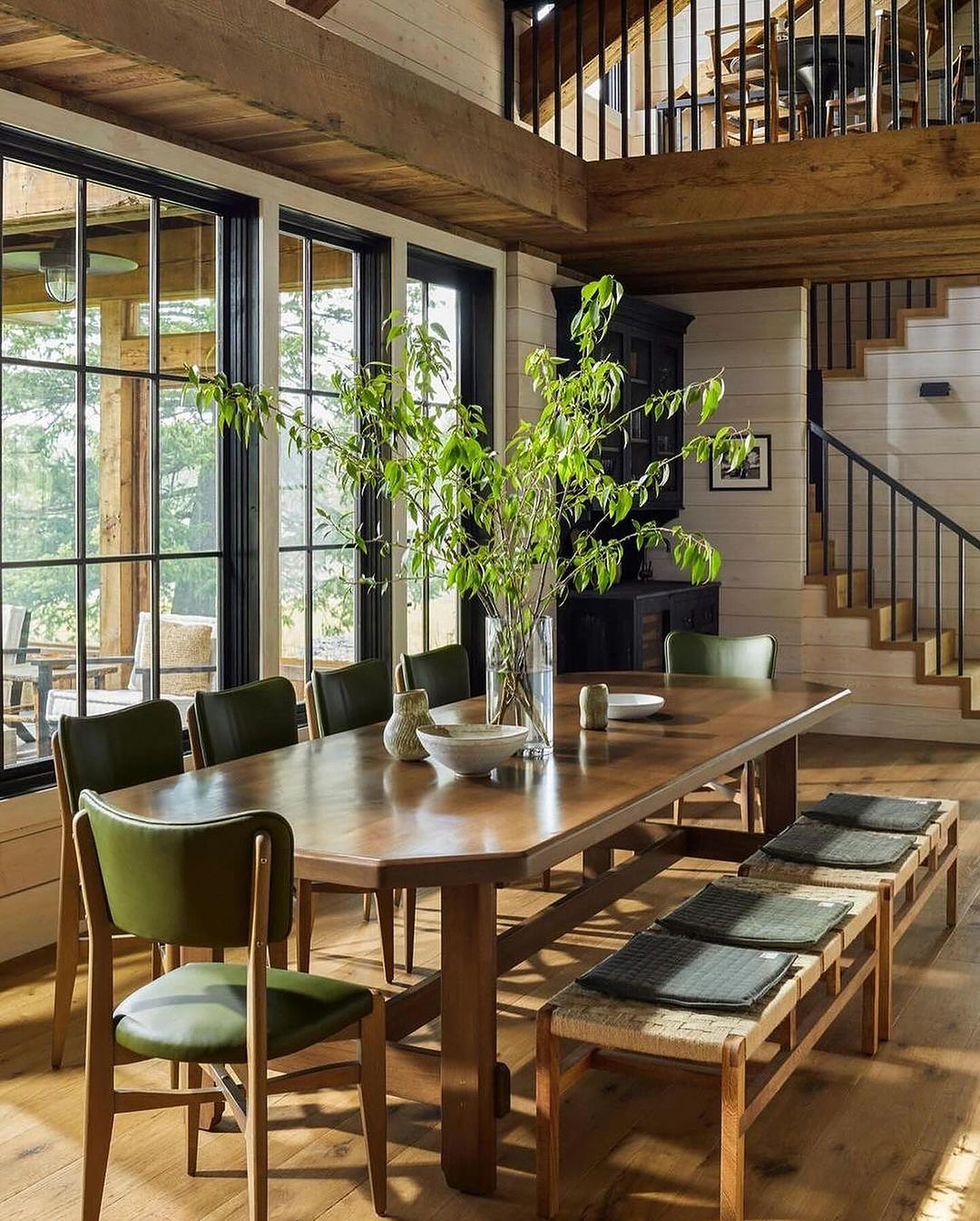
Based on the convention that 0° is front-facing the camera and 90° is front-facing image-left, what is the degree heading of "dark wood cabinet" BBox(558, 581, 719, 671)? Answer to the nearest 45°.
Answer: approximately 315°

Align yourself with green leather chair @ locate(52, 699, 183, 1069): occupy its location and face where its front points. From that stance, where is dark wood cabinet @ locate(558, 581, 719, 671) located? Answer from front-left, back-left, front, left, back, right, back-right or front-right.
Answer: left

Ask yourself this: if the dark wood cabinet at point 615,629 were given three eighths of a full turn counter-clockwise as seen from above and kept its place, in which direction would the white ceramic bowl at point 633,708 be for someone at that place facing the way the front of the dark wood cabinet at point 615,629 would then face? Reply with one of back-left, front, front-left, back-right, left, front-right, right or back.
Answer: back

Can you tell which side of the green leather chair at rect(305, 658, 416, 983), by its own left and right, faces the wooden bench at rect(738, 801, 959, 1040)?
front

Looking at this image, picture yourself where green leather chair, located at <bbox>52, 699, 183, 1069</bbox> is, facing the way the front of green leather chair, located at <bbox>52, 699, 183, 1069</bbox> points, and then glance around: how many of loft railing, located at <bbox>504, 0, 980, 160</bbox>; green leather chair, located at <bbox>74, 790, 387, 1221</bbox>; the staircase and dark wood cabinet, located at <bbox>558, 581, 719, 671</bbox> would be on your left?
3

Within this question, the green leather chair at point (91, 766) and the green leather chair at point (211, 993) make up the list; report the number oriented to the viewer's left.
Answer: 0

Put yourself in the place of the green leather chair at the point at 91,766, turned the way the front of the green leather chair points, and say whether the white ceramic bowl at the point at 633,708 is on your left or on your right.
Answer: on your left

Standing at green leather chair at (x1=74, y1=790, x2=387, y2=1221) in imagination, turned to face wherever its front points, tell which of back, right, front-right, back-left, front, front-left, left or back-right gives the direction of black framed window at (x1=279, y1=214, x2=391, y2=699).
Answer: front-left

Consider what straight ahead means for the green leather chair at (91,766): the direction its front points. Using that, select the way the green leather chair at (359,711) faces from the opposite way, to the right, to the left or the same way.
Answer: the same way

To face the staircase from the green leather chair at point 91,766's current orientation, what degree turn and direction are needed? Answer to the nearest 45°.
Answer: approximately 90° to its left

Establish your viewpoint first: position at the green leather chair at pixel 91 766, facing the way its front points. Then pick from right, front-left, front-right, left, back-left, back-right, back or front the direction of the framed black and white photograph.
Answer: left

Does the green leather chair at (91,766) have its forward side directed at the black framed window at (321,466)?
no

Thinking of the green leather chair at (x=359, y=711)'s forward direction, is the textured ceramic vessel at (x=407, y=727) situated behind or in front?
in front

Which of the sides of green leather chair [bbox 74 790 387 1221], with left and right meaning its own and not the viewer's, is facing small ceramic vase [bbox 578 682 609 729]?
front

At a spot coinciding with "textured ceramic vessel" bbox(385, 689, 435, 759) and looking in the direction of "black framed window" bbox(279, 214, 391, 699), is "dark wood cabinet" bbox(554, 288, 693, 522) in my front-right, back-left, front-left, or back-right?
front-right
